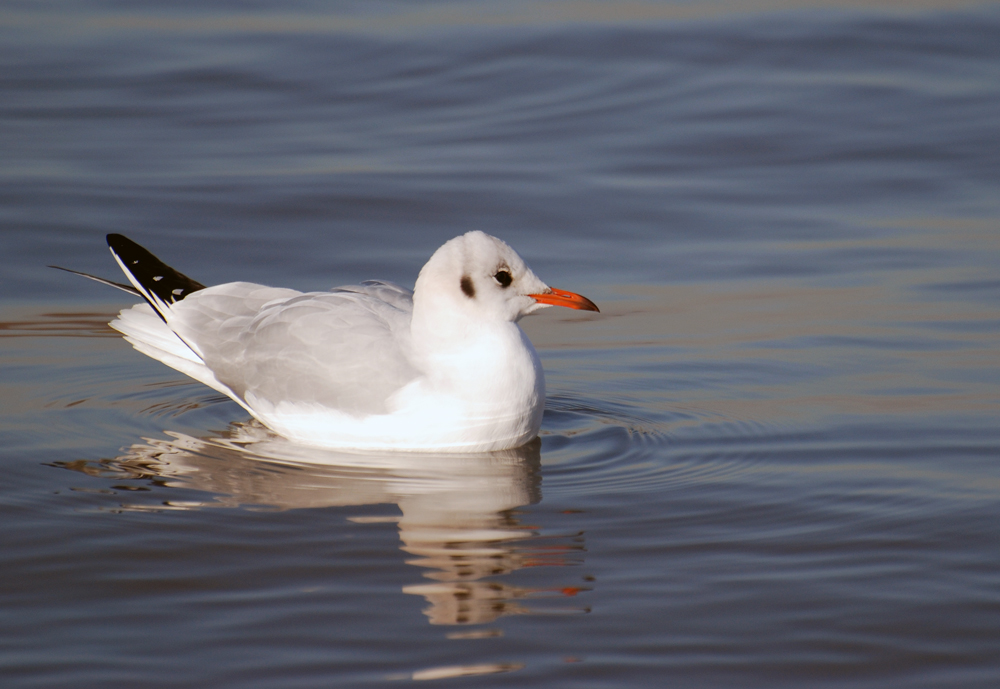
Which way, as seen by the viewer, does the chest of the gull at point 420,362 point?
to the viewer's right
